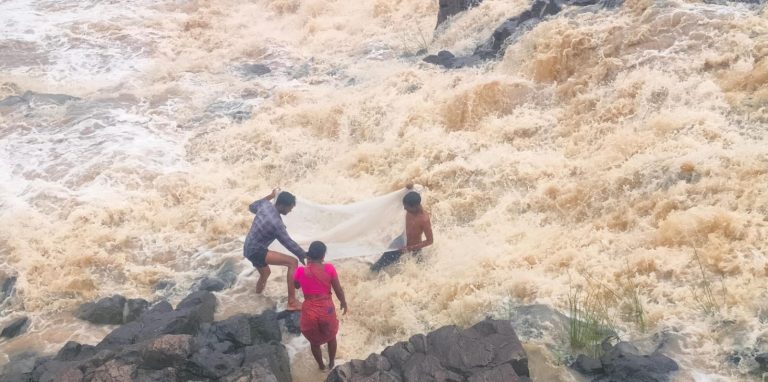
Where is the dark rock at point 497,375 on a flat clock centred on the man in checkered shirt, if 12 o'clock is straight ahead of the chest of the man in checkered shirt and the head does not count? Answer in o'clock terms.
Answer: The dark rock is roughly at 2 o'clock from the man in checkered shirt.

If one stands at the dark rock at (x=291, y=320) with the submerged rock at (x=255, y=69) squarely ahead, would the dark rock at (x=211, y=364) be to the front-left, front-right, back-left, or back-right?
back-left

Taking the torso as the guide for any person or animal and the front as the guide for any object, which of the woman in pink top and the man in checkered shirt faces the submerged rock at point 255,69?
the woman in pink top

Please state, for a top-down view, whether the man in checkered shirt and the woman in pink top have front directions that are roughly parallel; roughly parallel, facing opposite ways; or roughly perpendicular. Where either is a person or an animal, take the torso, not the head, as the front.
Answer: roughly perpendicular

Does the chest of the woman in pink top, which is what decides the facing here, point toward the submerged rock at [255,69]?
yes

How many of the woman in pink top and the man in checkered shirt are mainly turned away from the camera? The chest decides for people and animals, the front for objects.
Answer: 1

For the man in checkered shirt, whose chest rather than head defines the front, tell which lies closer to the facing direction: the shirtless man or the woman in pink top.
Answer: the shirtless man

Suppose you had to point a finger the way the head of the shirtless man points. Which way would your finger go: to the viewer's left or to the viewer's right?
to the viewer's left

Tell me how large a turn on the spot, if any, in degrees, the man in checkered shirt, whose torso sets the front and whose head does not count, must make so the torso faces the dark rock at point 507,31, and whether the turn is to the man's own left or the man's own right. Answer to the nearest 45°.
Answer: approximately 45° to the man's own left

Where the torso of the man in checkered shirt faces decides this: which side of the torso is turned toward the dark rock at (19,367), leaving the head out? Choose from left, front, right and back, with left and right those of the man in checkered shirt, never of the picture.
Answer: back

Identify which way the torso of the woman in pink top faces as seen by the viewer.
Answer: away from the camera

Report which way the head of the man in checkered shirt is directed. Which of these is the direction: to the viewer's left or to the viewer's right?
to the viewer's right

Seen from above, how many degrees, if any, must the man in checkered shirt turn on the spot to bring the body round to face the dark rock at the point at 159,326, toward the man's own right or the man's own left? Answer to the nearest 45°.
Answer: approximately 135° to the man's own right

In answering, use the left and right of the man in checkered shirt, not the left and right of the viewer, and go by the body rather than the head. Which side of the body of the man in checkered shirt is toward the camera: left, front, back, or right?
right

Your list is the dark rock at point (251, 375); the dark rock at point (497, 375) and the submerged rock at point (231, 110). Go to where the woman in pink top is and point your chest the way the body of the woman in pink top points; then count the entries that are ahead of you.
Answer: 1

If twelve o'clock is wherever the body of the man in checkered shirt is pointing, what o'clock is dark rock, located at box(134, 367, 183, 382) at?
The dark rock is roughly at 4 o'clock from the man in checkered shirt.
